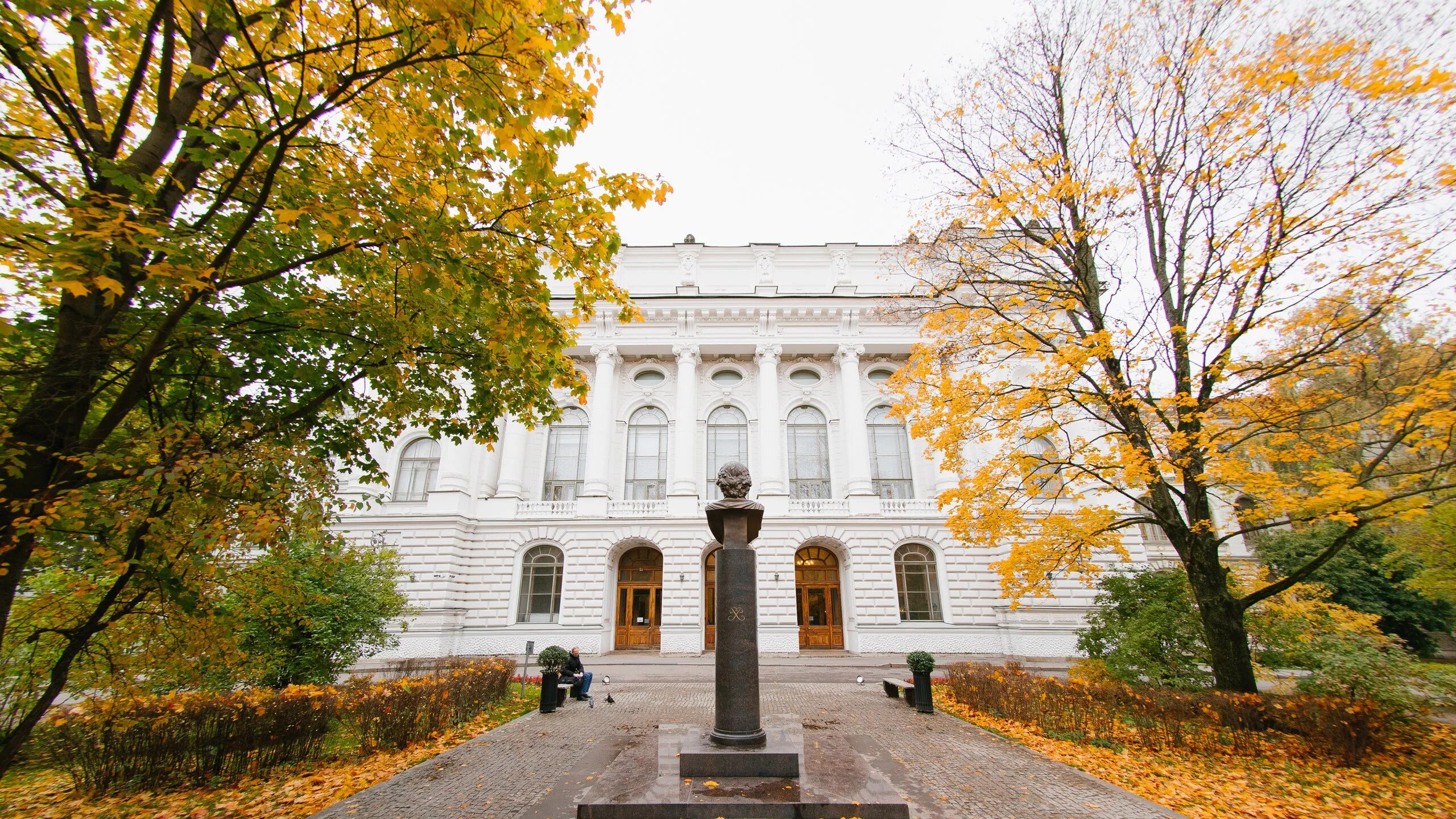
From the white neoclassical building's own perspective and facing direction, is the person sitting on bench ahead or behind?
ahead

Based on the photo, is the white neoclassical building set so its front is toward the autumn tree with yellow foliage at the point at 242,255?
yes

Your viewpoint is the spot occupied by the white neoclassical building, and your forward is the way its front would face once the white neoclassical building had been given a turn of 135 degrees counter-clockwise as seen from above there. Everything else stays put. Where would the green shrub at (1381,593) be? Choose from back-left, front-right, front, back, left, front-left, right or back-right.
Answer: front-right

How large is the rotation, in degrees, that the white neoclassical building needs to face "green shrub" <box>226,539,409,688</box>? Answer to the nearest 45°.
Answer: approximately 45° to its right

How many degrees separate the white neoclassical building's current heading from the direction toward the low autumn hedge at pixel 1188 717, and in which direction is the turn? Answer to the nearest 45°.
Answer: approximately 45° to its left

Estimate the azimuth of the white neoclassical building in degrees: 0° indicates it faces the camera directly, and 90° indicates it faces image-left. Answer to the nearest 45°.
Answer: approximately 0°

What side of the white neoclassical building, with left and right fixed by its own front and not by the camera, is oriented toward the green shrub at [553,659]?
front

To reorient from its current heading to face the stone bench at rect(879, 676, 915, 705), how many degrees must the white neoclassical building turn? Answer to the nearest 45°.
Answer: approximately 45° to its left
